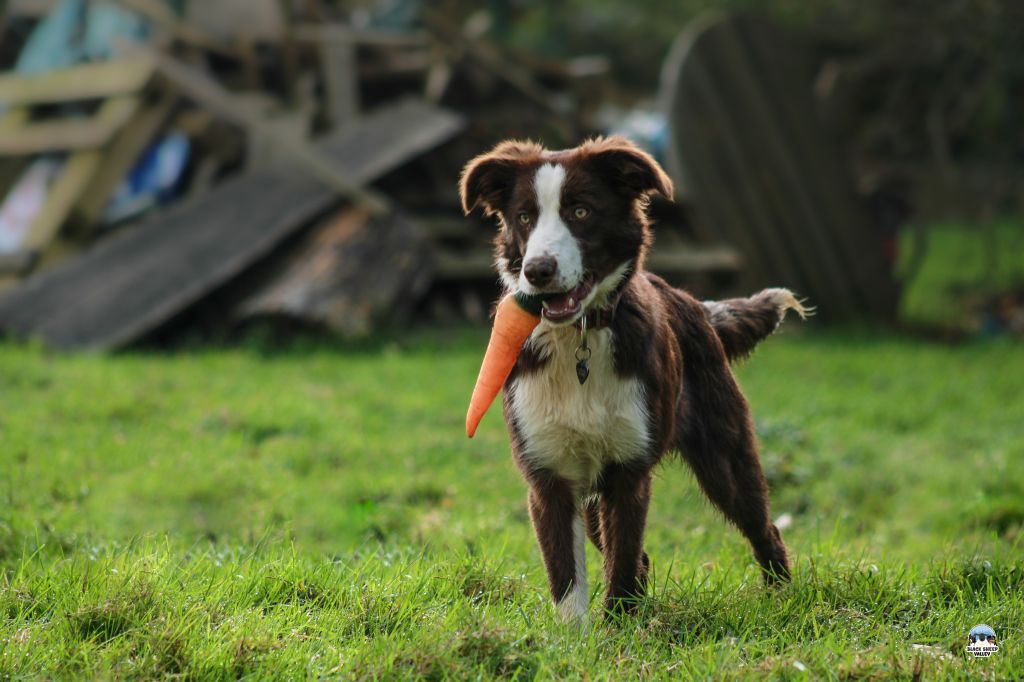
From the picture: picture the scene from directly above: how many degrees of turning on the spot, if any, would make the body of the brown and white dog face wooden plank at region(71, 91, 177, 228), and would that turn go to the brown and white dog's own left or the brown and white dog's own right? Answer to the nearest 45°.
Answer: approximately 90° to the brown and white dog's own right

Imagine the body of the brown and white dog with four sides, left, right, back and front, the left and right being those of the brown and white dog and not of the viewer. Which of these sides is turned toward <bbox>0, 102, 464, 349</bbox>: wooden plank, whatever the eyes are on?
right

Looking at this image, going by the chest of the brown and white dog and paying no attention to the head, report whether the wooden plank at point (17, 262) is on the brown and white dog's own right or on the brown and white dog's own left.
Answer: on the brown and white dog's own right

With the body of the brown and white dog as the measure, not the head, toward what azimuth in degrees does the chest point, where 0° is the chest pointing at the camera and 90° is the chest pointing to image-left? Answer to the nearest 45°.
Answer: approximately 45°

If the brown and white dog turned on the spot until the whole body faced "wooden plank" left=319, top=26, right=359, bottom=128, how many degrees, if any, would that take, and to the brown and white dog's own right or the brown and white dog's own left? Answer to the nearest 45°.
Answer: approximately 135° to the brown and white dog's own right

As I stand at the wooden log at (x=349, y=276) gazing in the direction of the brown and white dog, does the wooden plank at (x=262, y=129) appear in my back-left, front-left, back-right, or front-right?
back-right

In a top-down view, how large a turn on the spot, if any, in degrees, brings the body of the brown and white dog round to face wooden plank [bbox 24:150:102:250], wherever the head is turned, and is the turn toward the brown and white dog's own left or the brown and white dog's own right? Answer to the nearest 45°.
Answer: approximately 90° to the brown and white dog's own right
